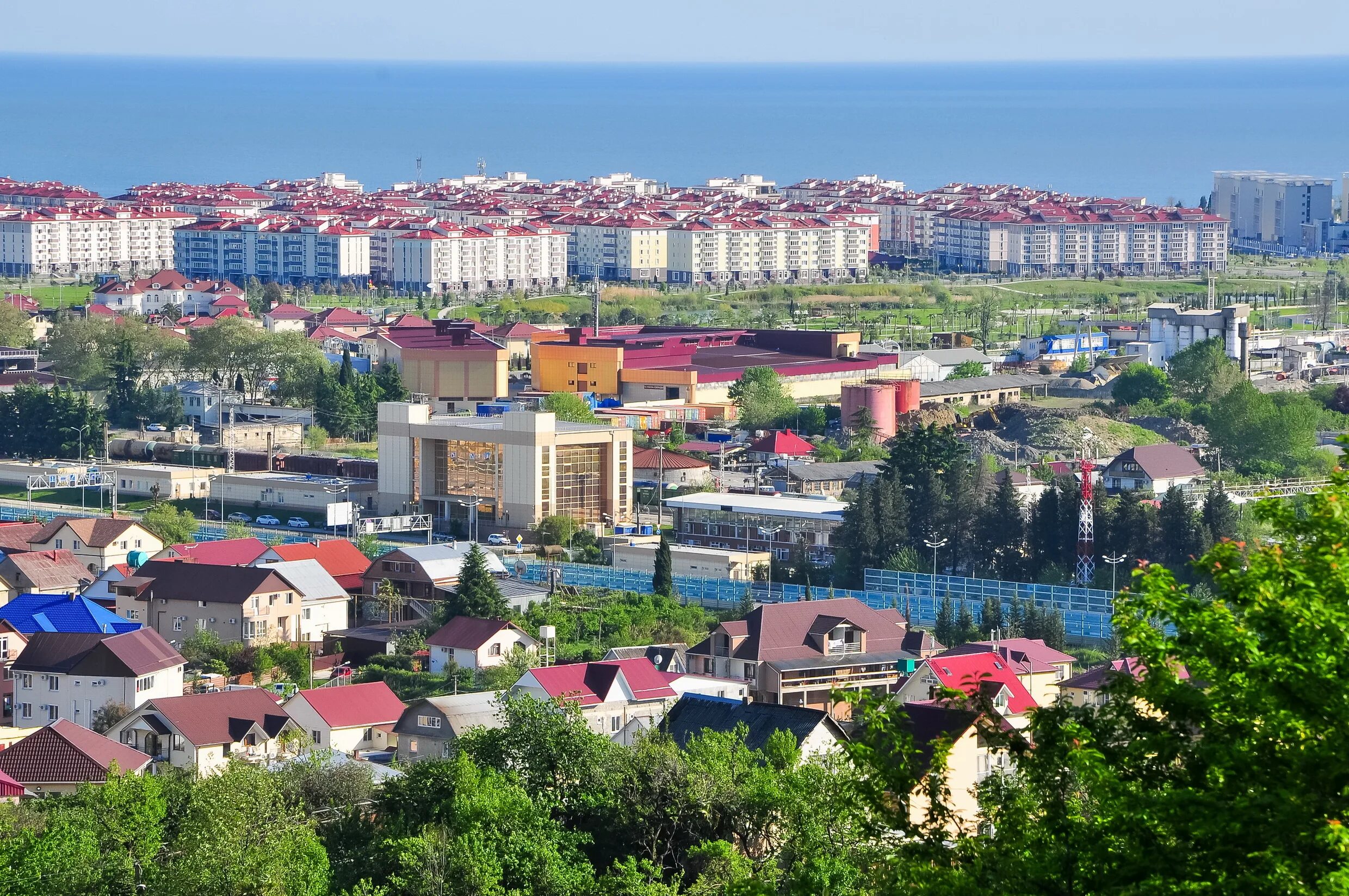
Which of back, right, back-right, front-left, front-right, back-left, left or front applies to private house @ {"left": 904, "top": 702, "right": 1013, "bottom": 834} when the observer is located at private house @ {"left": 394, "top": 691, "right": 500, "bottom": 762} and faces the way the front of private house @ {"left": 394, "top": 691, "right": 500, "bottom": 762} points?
left

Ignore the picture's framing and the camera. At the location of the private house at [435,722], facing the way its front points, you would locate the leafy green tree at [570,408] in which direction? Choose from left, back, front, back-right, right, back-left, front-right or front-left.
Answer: back-right

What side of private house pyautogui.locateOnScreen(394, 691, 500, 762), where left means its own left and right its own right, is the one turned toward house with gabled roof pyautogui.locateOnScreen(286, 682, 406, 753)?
right

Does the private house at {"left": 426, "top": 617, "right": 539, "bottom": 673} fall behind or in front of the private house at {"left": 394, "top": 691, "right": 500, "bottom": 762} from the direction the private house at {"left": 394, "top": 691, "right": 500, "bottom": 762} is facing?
behind

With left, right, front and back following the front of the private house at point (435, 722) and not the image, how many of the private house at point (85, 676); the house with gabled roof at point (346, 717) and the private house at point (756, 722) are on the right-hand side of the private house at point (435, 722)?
2

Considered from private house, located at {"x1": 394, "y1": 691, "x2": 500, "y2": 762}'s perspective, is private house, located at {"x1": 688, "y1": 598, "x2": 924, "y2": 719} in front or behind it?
behind

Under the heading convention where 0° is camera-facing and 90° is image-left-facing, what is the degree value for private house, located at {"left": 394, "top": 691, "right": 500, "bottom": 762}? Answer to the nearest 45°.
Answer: approximately 45°

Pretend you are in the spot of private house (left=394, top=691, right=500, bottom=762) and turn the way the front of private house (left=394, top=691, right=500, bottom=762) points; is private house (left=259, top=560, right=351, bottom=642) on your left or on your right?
on your right

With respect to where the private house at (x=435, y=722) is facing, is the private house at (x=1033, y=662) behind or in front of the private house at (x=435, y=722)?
behind

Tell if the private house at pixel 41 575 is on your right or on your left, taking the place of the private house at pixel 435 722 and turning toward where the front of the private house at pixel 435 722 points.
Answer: on your right

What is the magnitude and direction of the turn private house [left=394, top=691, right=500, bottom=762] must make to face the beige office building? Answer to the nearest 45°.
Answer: approximately 135° to its right
